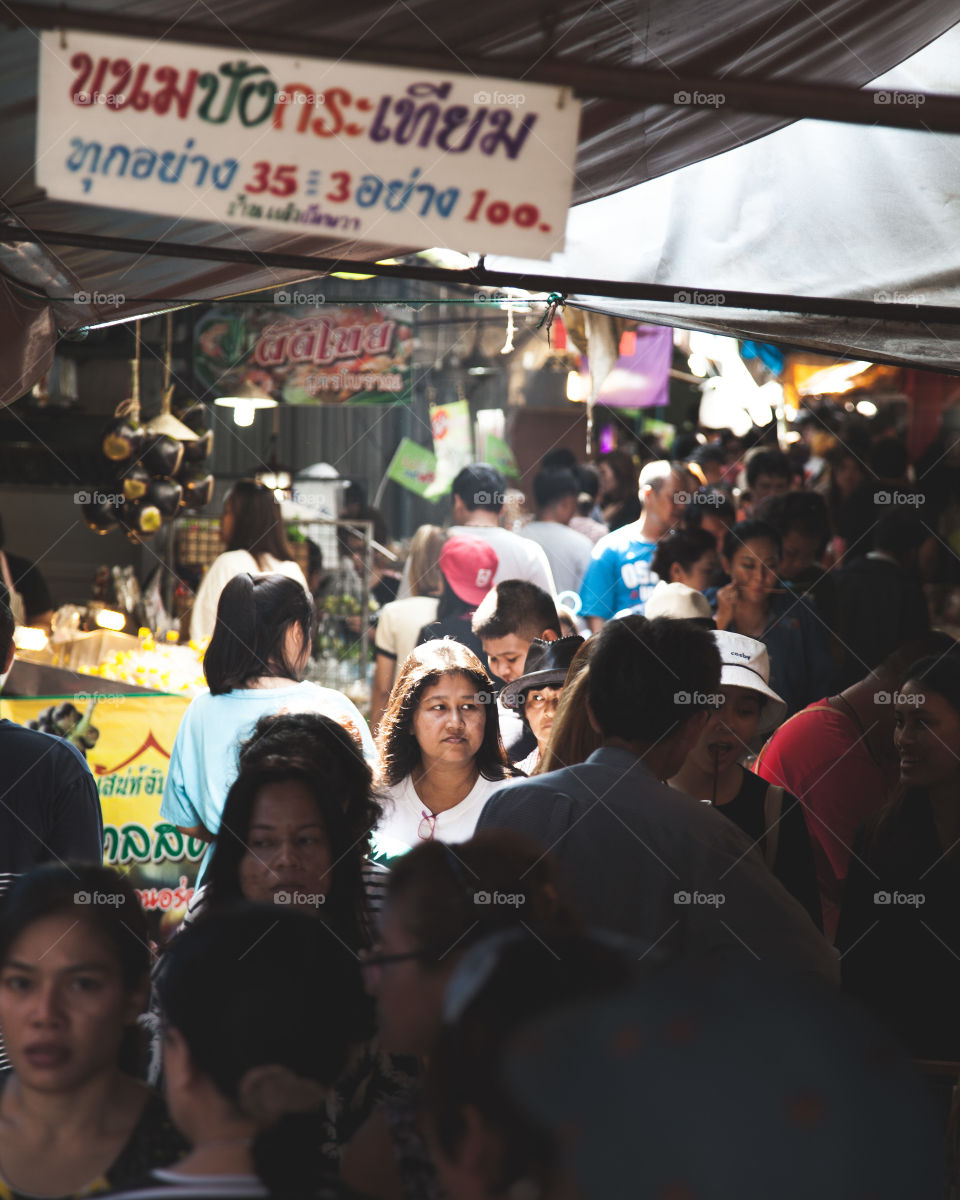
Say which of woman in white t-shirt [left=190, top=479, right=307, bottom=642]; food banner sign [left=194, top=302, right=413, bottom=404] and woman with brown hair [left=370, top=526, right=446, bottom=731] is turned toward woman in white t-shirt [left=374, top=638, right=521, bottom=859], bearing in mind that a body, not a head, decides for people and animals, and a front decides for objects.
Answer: the food banner sign

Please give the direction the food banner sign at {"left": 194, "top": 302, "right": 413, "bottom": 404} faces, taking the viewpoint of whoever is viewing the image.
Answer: facing the viewer

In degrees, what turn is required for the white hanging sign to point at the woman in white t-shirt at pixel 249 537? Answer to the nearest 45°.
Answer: approximately 180°

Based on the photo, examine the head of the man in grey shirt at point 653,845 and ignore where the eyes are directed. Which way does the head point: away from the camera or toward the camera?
away from the camera

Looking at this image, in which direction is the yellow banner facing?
toward the camera

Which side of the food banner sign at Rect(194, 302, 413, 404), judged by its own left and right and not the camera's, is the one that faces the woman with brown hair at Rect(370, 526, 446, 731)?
front

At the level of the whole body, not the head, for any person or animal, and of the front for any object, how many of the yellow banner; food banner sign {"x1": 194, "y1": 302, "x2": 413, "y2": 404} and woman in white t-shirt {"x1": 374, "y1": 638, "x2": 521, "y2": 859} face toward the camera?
3

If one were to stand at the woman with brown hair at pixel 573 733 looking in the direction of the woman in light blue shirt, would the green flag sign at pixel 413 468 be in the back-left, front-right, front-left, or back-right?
front-right

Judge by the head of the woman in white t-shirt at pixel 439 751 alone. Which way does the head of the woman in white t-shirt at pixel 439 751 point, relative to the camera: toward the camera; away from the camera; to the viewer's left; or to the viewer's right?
toward the camera

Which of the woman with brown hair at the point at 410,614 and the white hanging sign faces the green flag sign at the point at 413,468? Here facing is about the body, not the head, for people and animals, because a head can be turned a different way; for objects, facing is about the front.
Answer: the woman with brown hair

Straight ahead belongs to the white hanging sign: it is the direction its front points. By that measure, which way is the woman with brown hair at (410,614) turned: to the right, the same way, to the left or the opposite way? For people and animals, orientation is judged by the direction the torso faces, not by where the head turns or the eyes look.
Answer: the opposite way

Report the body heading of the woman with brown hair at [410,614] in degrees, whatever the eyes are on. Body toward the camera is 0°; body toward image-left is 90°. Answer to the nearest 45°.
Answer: approximately 180°

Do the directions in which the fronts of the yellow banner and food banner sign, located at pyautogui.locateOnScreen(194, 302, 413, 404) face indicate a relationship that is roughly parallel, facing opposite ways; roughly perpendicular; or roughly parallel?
roughly parallel

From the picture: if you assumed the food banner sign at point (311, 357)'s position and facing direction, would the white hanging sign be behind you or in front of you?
in front

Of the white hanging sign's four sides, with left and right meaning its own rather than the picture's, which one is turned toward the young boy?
back

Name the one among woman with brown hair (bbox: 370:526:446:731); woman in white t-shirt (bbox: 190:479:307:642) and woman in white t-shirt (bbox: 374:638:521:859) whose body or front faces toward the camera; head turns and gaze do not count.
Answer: woman in white t-shirt (bbox: 374:638:521:859)

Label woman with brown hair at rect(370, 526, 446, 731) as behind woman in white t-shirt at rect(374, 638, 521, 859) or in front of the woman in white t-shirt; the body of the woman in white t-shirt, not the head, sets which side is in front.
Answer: behind

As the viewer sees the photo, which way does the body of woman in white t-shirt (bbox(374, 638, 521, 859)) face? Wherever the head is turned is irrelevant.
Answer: toward the camera
